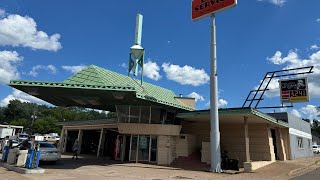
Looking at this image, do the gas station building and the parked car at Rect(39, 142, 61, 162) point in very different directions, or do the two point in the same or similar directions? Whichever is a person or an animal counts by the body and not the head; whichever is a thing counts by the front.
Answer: very different directions

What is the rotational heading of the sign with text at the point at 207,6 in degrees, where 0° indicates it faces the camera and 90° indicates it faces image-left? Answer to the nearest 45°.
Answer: approximately 45°

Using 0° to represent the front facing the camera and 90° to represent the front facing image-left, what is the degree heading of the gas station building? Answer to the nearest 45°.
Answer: approximately 45°
